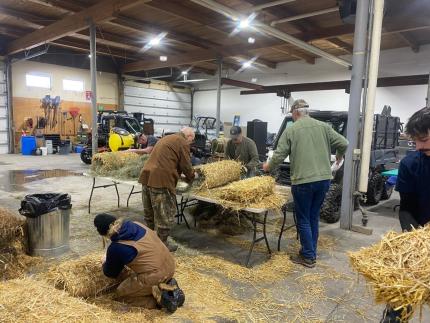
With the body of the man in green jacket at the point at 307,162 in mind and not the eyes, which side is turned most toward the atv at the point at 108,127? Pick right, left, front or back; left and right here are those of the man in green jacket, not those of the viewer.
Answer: front

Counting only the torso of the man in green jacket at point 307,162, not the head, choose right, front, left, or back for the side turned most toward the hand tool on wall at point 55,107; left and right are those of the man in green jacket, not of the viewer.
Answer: front

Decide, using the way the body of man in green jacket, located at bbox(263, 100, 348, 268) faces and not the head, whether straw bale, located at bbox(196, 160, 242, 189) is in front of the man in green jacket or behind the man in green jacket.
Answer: in front

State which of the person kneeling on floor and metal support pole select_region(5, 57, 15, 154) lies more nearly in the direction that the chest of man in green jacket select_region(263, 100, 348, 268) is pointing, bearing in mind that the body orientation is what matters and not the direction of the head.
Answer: the metal support pole

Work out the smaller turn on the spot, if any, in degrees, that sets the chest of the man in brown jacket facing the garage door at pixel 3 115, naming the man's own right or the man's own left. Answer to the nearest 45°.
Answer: approximately 90° to the man's own left

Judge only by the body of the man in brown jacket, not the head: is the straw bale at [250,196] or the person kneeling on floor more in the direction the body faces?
the straw bale

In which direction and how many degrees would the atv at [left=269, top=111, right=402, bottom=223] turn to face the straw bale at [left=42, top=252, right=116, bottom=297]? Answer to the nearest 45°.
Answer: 0° — it already faces it

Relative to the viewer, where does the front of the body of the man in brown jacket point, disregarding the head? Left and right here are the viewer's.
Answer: facing away from the viewer and to the right of the viewer

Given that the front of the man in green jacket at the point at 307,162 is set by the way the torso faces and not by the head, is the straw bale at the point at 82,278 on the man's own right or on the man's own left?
on the man's own left

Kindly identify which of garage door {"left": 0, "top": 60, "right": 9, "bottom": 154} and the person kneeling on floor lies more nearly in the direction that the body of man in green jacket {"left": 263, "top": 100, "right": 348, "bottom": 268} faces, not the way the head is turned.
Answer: the garage door

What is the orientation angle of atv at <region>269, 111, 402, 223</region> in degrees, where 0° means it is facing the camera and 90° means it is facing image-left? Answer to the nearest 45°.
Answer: approximately 45°

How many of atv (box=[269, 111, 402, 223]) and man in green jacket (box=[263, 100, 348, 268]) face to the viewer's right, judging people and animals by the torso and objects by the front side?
0

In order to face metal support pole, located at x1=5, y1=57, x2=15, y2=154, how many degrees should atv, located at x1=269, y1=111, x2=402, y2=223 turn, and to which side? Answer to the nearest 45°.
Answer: approximately 45° to its right

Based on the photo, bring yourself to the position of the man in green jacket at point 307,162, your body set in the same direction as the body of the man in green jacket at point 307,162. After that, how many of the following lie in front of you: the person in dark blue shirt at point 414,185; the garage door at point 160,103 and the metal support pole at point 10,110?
2

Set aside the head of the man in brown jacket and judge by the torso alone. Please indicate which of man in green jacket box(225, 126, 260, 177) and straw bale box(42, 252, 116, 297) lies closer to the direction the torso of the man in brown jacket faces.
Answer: the man in green jacket
